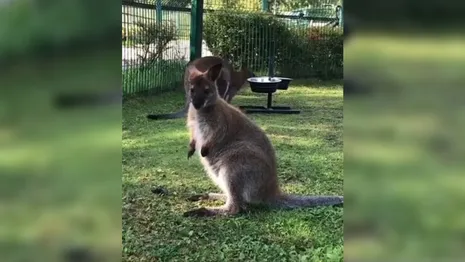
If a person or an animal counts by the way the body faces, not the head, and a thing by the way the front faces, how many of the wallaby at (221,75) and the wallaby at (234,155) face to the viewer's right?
1

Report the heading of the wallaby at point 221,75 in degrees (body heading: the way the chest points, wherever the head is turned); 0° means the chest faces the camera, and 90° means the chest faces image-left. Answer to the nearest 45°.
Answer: approximately 270°

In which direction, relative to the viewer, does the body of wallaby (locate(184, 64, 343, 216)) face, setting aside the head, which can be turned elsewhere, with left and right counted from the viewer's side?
facing to the left of the viewer

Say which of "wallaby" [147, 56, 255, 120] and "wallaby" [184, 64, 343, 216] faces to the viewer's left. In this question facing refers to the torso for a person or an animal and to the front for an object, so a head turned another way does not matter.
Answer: "wallaby" [184, 64, 343, 216]

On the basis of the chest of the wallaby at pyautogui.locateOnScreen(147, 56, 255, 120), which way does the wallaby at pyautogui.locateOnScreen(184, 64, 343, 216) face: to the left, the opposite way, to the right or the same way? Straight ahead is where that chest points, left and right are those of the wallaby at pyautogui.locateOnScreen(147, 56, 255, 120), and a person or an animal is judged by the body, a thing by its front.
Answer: the opposite way
